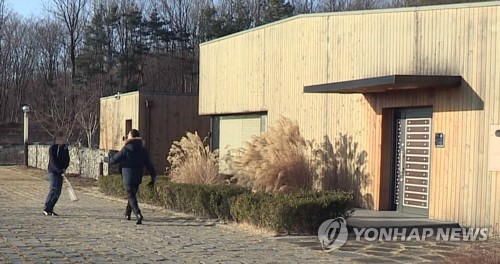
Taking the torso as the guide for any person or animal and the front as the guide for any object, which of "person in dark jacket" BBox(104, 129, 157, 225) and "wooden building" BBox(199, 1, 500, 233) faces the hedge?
the wooden building

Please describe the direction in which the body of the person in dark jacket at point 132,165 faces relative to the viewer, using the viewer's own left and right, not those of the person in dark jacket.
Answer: facing away from the viewer and to the left of the viewer

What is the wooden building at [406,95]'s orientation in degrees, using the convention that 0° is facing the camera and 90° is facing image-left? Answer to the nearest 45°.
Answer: approximately 45°

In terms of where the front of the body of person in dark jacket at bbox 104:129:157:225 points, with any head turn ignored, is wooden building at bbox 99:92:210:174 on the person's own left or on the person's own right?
on the person's own right

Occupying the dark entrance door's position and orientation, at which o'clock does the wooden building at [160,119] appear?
The wooden building is roughly at 3 o'clock from the dark entrance door.

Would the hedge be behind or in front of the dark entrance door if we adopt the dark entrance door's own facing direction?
in front

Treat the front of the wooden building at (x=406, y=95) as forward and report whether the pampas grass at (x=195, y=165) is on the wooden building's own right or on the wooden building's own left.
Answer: on the wooden building's own right

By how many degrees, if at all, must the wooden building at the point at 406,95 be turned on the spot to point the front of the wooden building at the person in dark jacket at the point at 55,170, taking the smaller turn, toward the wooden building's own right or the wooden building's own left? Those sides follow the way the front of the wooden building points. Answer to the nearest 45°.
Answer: approximately 45° to the wooden building's own right

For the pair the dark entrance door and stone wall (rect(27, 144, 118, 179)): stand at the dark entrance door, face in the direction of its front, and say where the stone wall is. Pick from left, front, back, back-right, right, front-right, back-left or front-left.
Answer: right

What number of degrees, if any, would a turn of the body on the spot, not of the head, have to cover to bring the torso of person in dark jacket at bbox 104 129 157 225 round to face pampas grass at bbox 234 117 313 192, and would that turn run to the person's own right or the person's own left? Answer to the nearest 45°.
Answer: approximately 90° to the person's own right

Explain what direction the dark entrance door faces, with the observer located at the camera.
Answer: facing the viewer and to the left of the viewer

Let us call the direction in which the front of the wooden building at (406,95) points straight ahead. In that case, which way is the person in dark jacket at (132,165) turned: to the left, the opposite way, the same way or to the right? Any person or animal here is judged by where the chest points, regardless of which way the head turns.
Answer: to the right
